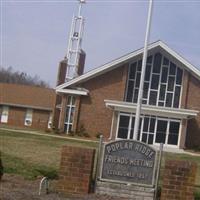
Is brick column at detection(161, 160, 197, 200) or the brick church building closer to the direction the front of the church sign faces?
the brick column

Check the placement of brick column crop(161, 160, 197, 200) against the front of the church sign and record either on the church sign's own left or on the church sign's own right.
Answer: on the church sign's own left

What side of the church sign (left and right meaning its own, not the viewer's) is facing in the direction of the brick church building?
back

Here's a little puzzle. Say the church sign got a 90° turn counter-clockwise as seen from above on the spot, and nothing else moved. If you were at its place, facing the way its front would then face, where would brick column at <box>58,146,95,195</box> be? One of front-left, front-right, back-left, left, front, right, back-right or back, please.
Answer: back

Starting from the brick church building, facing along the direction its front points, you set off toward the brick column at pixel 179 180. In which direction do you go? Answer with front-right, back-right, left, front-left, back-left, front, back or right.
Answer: front

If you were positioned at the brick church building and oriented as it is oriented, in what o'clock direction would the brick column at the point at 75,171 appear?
The brick column is roughly at 12 o'clock from the brick church building.

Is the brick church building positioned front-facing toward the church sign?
yes

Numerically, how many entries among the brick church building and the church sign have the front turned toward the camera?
2

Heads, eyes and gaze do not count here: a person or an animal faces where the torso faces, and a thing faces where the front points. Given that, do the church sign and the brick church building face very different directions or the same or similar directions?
same or similar directions

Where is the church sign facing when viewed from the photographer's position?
facing the viewer
